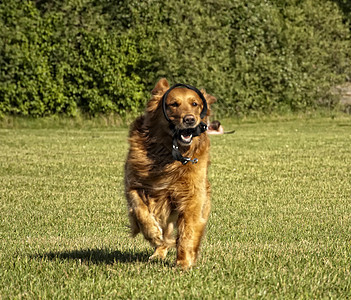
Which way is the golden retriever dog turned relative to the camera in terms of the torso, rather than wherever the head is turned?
toward the camera
